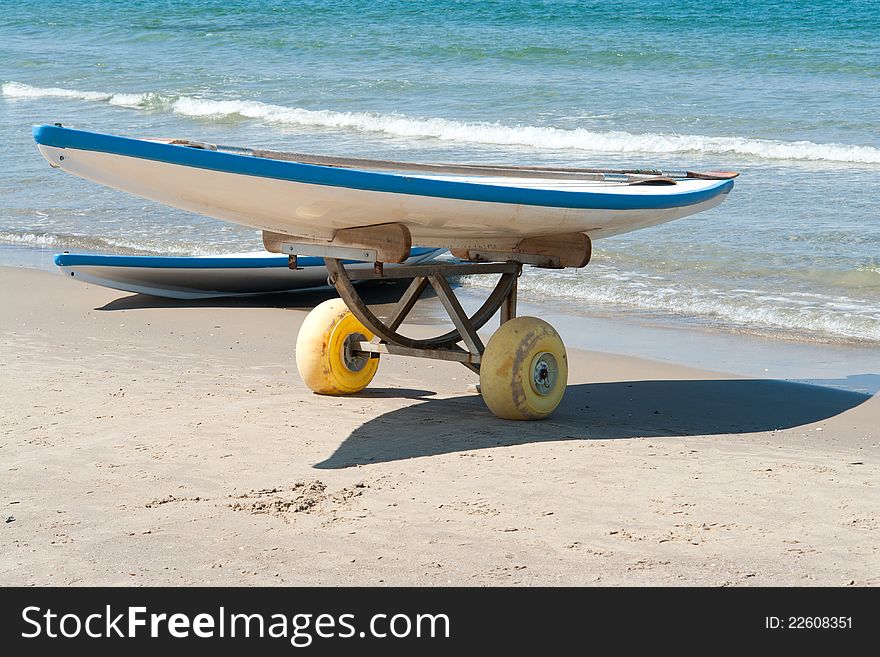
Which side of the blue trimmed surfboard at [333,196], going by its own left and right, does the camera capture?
left

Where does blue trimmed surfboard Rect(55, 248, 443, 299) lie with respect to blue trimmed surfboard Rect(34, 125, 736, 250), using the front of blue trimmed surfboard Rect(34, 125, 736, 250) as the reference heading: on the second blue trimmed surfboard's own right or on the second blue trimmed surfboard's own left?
on the second blue trimmed surfboard's own right
